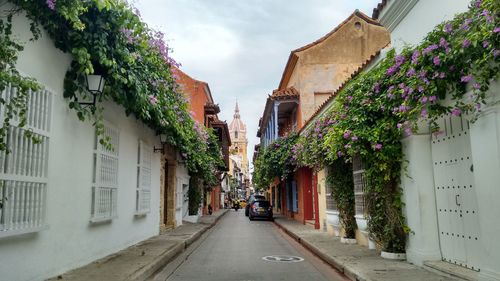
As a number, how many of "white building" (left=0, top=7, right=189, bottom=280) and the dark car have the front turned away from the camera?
1

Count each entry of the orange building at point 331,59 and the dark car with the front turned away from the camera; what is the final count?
1

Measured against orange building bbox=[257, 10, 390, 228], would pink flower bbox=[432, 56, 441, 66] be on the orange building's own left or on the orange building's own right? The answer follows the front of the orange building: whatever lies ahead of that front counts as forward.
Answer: on the orange building's own left

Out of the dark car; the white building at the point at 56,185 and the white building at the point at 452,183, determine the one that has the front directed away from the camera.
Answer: the dark car

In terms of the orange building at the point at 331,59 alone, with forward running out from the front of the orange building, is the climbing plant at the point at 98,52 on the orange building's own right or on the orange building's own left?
on the orange building's own left

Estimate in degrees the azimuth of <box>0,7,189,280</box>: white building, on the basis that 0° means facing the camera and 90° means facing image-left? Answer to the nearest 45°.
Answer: approximately 315°

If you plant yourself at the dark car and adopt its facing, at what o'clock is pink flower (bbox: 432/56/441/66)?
The pink flower is roughly at 6 o'clock from the dark car.

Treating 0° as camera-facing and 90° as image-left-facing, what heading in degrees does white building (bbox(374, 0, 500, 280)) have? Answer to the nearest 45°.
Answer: approximately 45°

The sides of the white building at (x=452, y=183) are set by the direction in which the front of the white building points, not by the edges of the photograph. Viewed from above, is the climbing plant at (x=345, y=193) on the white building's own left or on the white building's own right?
on the white building's own right

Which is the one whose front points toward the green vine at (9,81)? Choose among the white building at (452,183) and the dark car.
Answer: the white building

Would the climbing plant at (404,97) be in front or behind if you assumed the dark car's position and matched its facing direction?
behind

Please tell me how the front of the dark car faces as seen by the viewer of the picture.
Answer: facing away from the viewer

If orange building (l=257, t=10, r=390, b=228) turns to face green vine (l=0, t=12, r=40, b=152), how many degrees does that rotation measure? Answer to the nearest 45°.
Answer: approximately 90° to its left

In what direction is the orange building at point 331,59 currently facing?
to the viewer's left

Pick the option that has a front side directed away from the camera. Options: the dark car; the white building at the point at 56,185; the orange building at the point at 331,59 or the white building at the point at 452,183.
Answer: the dark car

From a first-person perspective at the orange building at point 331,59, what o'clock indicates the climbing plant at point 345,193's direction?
The climbing plant is roughly at 9 o'clock from the orange building.
